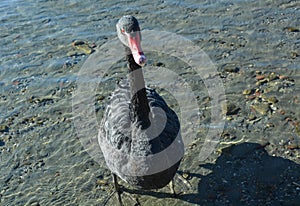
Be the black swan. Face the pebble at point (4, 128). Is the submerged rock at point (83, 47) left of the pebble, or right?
right

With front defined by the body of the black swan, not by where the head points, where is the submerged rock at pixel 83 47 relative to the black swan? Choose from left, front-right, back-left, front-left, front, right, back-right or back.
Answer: back

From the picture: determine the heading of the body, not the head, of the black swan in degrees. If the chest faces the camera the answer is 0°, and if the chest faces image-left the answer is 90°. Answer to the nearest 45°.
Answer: approximately 0°

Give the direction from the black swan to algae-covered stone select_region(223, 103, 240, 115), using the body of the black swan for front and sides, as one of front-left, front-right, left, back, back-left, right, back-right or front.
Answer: back-left

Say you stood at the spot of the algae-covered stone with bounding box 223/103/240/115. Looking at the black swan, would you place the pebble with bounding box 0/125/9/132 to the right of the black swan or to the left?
right

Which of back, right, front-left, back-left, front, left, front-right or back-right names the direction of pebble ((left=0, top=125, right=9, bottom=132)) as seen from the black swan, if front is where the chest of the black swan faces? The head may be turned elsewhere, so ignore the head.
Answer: back-right
